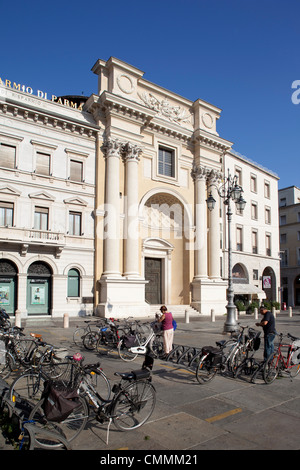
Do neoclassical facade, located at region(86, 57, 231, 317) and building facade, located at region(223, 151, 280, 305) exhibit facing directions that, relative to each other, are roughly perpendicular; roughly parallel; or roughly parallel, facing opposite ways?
roughly parallel

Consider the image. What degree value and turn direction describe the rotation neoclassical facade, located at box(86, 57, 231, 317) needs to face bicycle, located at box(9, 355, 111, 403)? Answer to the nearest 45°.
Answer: approximately 45° to its right

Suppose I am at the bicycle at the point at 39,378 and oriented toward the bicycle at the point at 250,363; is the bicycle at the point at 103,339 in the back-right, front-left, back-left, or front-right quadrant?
front-left

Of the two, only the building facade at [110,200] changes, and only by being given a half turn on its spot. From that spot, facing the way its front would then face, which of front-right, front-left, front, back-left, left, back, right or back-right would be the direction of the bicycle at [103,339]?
back-left

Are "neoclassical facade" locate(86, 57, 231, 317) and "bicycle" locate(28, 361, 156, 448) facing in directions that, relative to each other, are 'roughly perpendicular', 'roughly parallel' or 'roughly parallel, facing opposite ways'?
roughly perpendicular

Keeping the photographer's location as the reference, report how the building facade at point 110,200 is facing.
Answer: facing the viewer and to the right of the viewer

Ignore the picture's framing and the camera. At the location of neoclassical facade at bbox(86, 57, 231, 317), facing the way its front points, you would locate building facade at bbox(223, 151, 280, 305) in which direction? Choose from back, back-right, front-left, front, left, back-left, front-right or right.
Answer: left

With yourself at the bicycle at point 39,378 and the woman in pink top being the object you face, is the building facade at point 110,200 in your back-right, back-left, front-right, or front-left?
front-left

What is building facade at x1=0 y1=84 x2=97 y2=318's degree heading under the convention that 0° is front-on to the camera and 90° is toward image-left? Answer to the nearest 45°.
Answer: approximately 315°

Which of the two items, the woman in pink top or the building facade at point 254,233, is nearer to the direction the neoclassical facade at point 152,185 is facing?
the woman in pink top
